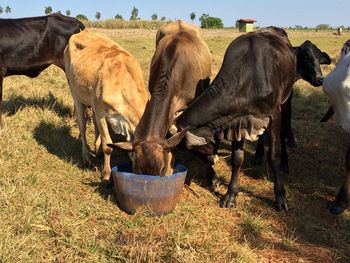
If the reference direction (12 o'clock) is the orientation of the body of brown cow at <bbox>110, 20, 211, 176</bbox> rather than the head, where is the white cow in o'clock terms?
The white cow is roughly at 9 o'clock from the brown cow.

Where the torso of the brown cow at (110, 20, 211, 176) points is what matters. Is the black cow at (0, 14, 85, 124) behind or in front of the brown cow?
behind

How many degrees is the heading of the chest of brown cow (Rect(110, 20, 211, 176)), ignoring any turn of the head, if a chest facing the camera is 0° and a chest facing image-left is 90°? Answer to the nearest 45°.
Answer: approximately 0°

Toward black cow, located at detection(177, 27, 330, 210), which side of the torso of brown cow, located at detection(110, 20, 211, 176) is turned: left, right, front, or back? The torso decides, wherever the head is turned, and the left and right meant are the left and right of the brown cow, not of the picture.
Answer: left

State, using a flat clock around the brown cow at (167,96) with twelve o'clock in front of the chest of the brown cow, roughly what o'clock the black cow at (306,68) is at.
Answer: The black cow is roughly at 8 o'clock from the brown cow.

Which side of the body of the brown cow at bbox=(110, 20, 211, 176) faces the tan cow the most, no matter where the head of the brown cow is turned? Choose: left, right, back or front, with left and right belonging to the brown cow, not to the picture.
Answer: right
